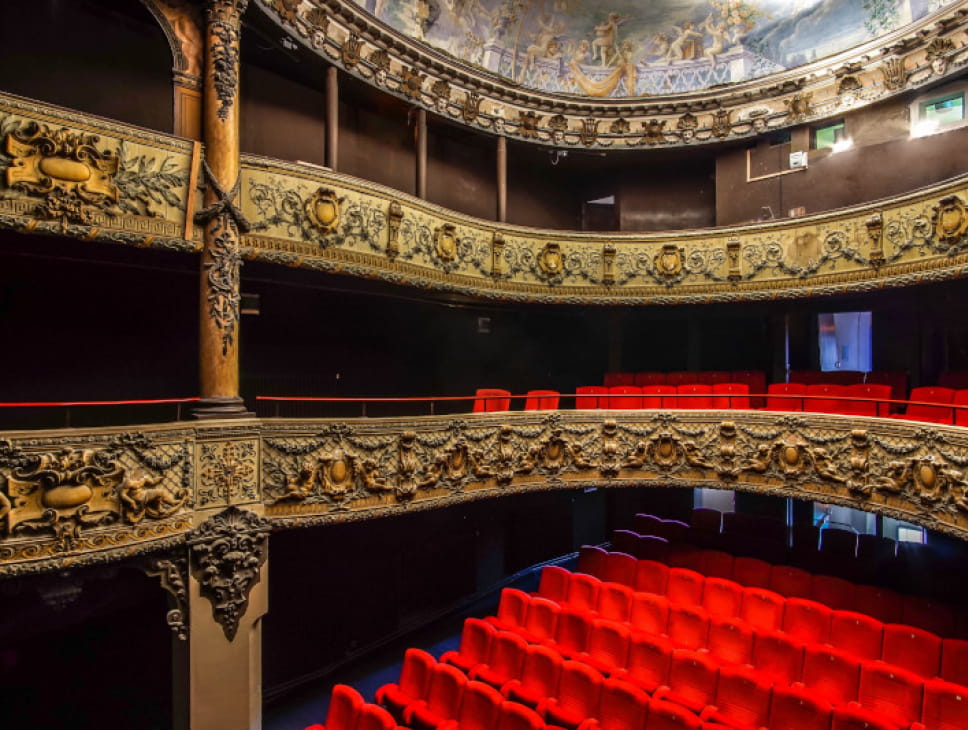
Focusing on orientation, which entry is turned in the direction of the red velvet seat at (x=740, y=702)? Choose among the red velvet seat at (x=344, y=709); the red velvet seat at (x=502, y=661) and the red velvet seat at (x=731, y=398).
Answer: the red velvet seat at (x=731, y=398)

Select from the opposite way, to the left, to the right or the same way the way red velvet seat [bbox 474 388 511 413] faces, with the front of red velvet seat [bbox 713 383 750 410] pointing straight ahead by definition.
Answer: the same way

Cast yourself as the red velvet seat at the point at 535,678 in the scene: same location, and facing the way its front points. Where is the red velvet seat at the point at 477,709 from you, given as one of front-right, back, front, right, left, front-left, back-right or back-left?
front

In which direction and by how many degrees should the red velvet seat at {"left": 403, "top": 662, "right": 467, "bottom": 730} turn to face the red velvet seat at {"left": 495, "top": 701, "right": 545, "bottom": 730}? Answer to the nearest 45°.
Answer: approximately 90° to its left

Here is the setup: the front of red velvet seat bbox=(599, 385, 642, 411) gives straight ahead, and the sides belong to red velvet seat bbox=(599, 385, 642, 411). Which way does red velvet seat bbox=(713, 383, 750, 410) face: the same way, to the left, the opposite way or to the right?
the same way

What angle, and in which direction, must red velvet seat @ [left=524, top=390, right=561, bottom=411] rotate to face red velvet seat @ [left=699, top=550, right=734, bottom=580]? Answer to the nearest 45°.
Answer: approximately 90° to its left

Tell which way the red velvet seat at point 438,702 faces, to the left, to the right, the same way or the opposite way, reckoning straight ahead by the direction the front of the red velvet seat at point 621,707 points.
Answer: the same way

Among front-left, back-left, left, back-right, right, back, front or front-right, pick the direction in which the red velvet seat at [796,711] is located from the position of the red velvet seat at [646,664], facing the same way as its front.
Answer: left

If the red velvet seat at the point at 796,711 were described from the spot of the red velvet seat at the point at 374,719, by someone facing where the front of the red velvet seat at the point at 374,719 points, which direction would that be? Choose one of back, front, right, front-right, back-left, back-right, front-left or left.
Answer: back-left

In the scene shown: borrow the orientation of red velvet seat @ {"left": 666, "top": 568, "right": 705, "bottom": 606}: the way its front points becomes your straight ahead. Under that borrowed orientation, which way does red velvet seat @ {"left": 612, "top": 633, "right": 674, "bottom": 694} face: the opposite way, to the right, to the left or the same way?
the same way

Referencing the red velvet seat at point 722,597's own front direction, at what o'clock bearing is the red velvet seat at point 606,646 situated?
the red velvet seat at point 606,646 is roughly at 12 o'clock from the red velvet seat at point 722,597.

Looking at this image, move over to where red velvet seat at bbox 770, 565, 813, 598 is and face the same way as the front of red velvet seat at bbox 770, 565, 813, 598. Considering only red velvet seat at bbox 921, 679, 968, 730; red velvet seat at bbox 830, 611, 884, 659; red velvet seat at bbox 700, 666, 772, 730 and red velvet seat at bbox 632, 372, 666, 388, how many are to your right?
1

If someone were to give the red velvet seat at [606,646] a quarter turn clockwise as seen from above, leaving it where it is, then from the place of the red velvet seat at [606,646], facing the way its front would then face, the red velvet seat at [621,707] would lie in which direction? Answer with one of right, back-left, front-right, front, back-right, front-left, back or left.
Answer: back-left

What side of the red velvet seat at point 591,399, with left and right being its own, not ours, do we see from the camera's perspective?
front

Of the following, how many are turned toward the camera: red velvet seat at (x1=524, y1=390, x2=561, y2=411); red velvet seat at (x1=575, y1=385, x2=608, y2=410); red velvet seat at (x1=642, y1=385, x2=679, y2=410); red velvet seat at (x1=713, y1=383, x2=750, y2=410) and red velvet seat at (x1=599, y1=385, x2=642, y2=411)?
5

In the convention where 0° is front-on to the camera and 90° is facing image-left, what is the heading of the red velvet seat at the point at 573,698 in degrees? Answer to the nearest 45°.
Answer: approximately 45°

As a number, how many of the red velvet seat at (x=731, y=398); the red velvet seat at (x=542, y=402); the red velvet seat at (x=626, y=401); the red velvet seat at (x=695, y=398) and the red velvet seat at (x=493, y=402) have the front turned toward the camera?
5

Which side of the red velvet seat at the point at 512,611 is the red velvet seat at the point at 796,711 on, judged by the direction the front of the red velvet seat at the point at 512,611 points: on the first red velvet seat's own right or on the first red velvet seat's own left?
on the first red velvet seat's own left

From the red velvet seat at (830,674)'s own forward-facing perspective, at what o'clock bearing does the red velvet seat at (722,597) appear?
the red velvet seat at (722,597) is roughly at 3 o'clock from the red velvet seat at (830,674).

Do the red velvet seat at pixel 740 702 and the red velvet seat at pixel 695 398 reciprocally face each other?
no

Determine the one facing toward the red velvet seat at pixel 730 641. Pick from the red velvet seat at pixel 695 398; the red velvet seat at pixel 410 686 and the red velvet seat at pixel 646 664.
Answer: the red velvet seat at pixel 695 398

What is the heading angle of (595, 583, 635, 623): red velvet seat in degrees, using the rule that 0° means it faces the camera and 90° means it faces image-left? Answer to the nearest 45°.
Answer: approximately 45°
